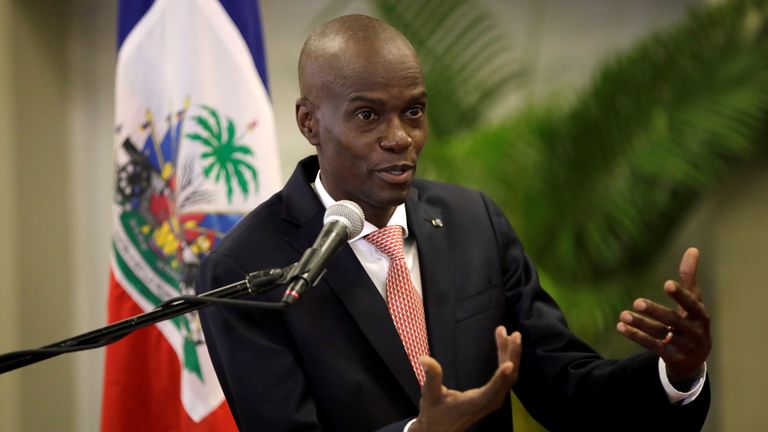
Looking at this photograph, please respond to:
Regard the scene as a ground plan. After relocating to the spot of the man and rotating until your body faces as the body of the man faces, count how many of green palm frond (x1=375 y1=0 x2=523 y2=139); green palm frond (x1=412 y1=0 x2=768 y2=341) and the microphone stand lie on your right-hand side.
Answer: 1

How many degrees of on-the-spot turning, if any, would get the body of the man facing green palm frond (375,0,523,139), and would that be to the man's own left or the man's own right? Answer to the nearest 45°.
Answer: approximately 135° to the man's own left

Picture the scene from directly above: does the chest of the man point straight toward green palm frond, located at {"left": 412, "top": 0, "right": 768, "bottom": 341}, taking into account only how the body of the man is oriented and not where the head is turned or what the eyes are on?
no

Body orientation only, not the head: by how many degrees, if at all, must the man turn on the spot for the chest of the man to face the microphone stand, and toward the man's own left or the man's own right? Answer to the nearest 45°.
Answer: approximately 90° to the man's own right

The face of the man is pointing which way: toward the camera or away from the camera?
toward the camera

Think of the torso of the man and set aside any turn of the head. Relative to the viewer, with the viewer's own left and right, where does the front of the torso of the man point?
facing the viewer and to the right of the viewer
